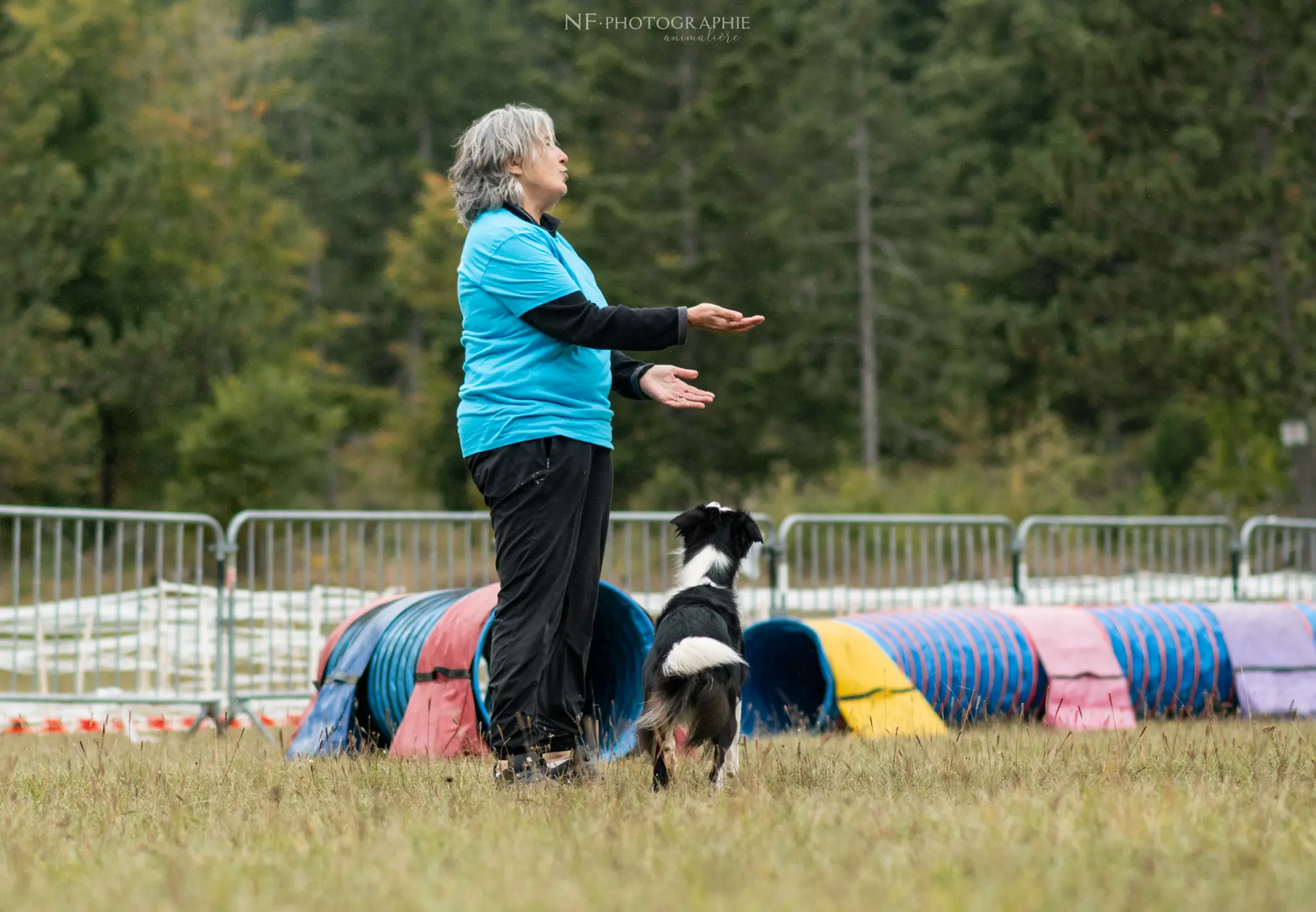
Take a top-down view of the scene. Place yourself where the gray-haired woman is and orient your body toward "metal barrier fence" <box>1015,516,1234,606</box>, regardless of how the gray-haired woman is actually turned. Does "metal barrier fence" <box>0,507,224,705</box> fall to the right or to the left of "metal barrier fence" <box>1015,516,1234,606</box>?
left

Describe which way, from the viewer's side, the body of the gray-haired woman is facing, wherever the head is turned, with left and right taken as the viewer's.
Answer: facing to the right of the viewer

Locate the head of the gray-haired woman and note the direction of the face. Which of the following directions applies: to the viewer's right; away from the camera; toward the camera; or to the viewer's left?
to the viewer's right

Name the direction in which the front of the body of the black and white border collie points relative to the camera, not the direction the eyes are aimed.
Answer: away from the camera

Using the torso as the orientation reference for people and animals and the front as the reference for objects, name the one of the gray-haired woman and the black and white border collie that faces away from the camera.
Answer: the black and white border collie

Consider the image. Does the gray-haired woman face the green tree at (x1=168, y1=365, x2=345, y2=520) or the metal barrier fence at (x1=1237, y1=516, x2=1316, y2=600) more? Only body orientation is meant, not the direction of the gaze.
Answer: the metal barrier fence

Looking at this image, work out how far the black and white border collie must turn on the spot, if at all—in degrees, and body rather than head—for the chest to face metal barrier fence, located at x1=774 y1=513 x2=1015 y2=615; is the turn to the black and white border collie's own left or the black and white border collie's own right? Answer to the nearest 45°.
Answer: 0° — it already faces it

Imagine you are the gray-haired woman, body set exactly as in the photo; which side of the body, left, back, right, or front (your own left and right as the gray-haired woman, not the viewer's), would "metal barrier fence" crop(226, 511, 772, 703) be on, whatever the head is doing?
left

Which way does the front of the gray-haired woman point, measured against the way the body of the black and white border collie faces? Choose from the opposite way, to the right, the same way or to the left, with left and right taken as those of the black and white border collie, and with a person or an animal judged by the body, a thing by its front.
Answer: to the right

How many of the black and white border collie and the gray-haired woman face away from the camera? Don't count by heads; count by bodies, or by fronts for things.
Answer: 1

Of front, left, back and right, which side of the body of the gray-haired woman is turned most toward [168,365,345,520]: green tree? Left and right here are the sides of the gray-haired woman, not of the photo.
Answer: left

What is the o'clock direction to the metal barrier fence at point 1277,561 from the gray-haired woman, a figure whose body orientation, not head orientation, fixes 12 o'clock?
The metal barrier fence is roughly at 10 o'clock from the gray-haired woman.
